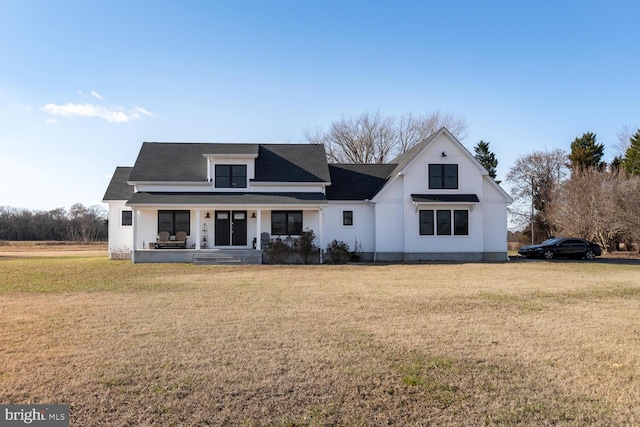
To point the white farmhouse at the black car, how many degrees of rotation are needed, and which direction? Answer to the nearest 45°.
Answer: approximately 90° to its left

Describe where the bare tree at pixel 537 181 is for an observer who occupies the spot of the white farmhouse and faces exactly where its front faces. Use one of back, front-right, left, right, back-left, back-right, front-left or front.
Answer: back-left

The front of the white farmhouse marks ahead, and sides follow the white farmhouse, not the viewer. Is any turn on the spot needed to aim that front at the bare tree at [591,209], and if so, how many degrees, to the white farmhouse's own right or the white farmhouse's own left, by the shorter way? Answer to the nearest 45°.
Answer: approximately 135° to the white farmhouse's own left

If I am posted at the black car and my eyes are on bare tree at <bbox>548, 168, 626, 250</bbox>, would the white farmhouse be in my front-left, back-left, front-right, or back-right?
back-left

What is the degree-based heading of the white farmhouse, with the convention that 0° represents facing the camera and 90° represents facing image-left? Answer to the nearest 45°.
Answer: approximately 0°
